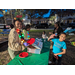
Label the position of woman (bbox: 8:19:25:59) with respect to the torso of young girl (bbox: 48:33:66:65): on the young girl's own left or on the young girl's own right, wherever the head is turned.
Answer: on the young girl's own right

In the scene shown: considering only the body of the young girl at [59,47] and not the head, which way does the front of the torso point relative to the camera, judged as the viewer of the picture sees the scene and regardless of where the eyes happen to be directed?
toward the camera
